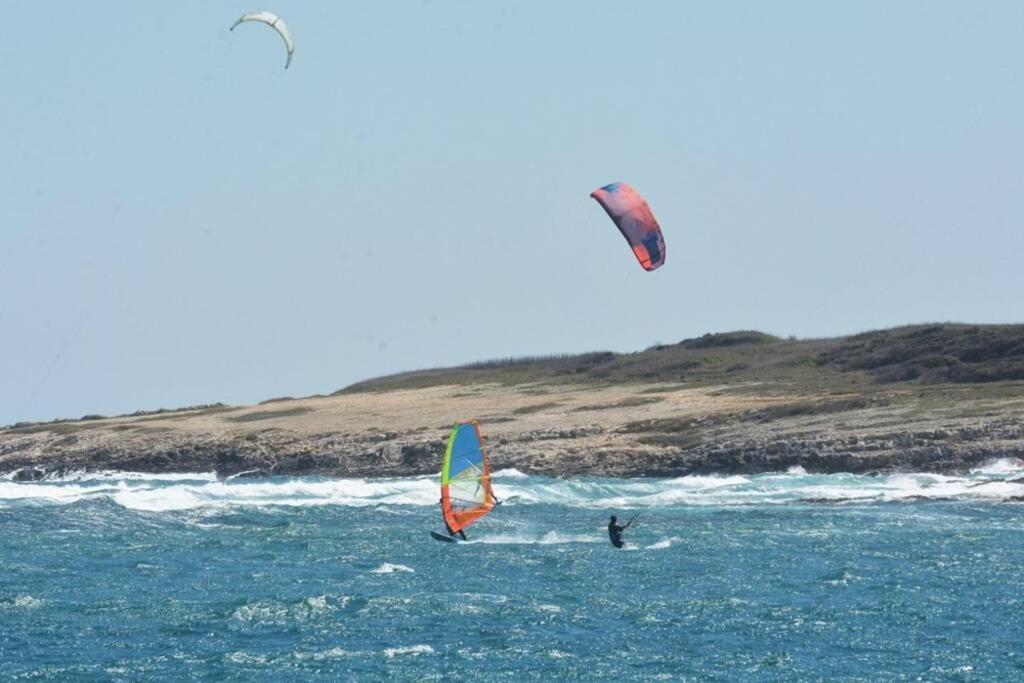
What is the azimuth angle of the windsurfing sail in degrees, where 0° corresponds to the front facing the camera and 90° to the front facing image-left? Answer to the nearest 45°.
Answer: approximately 90°

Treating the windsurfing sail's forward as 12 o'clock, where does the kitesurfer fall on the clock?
The kitesurfer is roughly at 6 o'clock from the windsurfing sail.
